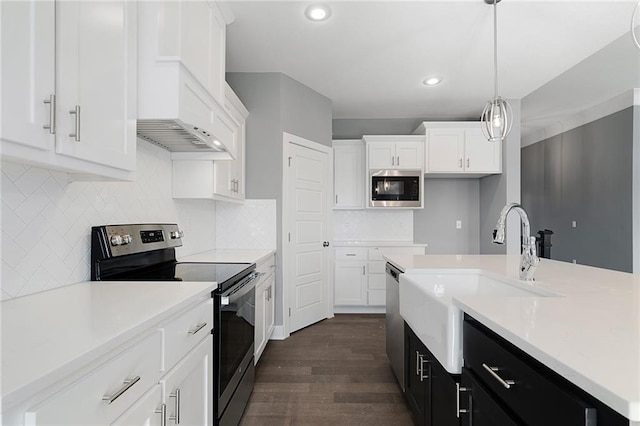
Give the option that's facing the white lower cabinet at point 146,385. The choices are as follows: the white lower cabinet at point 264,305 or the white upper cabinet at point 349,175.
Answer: the white upper cabinet

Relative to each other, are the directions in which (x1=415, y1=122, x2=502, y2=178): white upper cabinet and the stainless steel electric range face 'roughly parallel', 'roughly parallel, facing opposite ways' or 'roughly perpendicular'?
roughly perpendicular

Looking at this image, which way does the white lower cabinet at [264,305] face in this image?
to the viewer's right

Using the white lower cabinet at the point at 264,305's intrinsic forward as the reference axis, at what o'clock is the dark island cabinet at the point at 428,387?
The dark island cabinet is roughly at 2 o'clock from the white lower cabinet.

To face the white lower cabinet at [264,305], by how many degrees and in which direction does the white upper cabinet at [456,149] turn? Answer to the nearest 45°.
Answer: approximately 45° to its right

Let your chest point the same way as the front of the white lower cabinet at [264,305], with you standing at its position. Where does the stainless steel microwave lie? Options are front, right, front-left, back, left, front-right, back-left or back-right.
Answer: front-left

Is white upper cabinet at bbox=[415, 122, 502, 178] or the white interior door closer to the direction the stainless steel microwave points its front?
the white interior door

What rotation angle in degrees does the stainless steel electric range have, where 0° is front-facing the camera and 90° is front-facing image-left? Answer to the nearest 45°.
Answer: approximately 315°

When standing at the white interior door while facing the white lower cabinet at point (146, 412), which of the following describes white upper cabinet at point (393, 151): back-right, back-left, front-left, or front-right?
back-left

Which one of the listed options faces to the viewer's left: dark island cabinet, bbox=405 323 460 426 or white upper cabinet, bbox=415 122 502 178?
the dark island cabinet

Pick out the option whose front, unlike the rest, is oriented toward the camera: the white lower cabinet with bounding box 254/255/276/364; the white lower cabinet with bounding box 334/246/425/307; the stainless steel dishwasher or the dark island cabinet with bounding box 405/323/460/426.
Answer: the white lower cabinet with bounding box 334/246/425/307

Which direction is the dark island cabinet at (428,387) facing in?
to the viewer's left

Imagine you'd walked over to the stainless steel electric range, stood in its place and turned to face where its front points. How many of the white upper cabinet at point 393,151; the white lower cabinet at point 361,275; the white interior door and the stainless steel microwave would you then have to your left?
4
